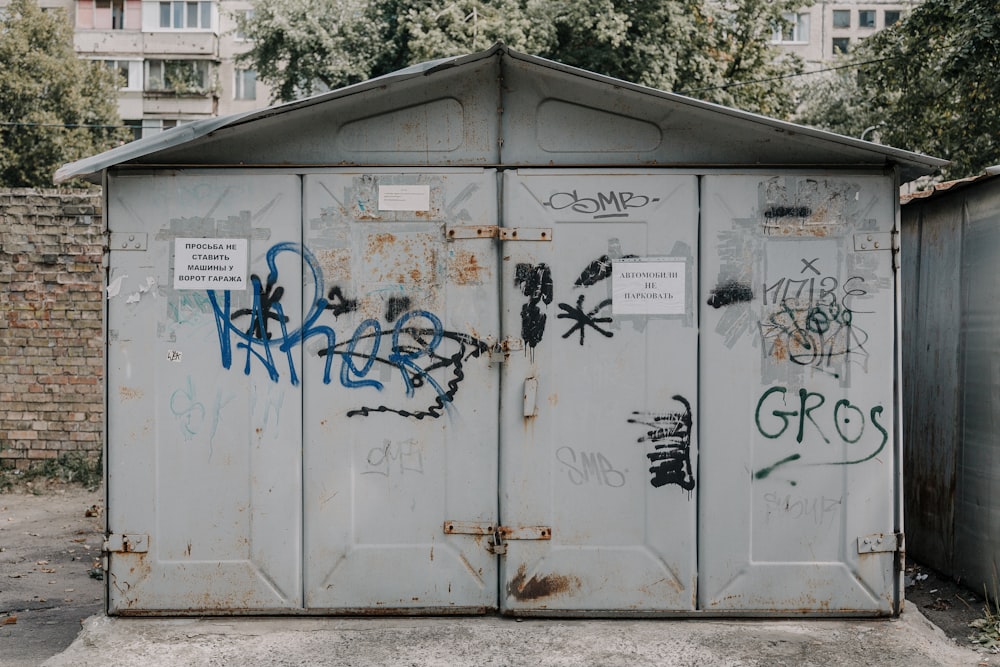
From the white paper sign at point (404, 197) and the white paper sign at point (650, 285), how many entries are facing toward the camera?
2

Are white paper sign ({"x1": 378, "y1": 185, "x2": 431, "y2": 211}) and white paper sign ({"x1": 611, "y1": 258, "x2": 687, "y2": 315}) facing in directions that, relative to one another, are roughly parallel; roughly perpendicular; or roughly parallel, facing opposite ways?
roughly parallel

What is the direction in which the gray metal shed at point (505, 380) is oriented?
toward the camera

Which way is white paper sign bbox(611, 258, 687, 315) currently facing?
toward the camera

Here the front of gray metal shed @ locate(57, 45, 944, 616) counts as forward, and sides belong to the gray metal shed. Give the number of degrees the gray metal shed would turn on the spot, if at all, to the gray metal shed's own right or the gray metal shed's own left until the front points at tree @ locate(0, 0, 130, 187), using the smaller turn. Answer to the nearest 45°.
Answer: approximately 135° to the gray metal shed's own right

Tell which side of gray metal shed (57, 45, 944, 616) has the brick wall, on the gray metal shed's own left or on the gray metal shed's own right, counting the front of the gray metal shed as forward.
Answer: on the gray metal shed's own right

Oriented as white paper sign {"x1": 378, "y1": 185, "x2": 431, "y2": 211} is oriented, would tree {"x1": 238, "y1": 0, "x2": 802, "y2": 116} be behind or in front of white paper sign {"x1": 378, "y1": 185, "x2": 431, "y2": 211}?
behind

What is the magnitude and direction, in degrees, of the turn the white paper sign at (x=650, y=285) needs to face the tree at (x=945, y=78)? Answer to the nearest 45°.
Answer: approximately 135° to its left

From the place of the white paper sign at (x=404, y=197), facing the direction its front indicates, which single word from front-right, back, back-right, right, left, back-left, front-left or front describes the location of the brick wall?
back-right

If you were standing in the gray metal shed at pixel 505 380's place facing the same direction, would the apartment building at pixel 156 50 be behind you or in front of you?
behind

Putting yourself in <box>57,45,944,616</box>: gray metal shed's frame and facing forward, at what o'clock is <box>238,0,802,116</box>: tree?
The tree is roughly at 6 o'clock from the gray metal shed.

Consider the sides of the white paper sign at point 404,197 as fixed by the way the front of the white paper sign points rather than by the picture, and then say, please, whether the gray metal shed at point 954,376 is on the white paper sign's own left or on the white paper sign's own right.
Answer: on the white paper sign's own left

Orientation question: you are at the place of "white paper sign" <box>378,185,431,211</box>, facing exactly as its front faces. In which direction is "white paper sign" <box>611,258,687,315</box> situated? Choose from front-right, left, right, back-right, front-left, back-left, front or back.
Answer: left
